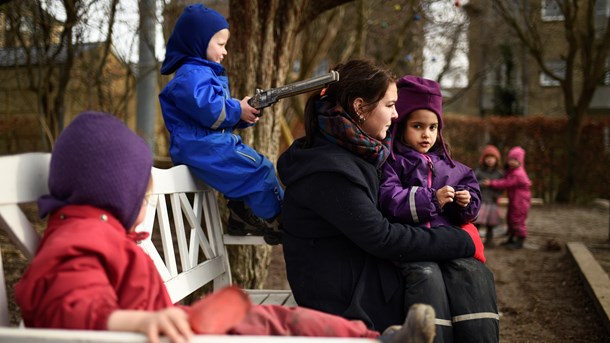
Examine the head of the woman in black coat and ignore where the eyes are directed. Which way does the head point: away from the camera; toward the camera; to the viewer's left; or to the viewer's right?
to the viewer's right

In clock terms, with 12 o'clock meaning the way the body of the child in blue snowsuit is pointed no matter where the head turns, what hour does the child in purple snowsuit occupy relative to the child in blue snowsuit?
The child in purple snowsuit is roughly at 1 o'clock from the child in blue snowsuit.

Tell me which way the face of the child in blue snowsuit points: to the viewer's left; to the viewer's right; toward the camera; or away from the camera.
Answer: to the viewer's right

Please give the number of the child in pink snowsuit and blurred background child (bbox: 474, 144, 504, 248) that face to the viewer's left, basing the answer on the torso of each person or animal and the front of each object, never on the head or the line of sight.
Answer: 1

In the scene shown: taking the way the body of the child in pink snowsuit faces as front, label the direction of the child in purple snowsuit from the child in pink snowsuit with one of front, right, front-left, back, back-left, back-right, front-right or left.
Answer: left

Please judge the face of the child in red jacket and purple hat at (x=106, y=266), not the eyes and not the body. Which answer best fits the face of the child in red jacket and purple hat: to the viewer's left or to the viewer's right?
to the viewer's right

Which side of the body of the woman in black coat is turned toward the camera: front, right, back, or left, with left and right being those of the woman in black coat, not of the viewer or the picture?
right

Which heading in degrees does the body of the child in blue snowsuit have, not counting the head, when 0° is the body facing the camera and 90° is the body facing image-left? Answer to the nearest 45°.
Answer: approximately 270°

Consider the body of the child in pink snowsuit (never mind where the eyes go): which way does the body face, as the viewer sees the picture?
to the viewer's left
